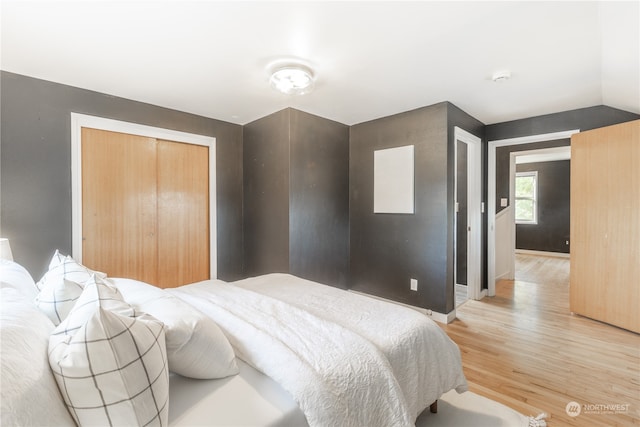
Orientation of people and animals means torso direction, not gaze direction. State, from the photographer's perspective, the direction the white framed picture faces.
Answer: facing the viewer and to the left of the viewer

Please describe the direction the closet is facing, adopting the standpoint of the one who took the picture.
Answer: facing the viewer and to the right of the viewer

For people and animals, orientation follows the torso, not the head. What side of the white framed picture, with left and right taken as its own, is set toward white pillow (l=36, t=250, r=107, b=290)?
front

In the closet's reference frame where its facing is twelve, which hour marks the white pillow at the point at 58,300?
The white pillow is roughly at 2 o'clock from the closet.

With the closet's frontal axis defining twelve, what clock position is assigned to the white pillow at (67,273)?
The white pillow is roughly at 2 o'clock from the closet.

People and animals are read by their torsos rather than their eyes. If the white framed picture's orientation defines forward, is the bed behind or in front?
in front

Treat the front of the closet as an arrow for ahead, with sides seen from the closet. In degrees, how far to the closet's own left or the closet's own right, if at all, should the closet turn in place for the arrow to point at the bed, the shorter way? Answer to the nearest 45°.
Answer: approximately 45° to the closet's own right

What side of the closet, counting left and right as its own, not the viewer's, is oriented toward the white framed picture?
front

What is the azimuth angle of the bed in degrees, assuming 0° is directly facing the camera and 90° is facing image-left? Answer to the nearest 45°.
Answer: approximately 225°
